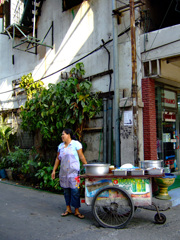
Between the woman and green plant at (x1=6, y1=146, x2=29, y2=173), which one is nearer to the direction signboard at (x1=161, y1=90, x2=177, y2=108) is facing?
the woman

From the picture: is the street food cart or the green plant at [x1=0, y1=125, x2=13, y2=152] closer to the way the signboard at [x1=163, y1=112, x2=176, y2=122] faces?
the street food cart

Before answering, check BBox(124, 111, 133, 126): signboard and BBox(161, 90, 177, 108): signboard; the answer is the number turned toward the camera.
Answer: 2

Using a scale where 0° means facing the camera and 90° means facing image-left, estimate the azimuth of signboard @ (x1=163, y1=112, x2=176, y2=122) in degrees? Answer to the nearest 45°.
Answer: approximately 0°

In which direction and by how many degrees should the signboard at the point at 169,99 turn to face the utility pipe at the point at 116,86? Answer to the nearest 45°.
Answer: approximately 45° to its right

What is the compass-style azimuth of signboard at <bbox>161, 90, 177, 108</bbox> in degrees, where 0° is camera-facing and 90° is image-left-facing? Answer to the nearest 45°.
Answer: approximately 0°

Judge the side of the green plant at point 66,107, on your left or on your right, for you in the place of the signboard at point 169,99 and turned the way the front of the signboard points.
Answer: on your right

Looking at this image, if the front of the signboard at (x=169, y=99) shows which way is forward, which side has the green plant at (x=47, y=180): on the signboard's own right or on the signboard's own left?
on the signboard's own right

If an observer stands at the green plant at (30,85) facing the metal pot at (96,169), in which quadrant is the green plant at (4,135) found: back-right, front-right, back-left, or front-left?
back-right
